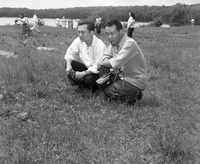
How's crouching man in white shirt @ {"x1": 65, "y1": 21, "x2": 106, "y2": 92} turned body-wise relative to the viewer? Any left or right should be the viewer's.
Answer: facing the viewer and to the left of the viewer

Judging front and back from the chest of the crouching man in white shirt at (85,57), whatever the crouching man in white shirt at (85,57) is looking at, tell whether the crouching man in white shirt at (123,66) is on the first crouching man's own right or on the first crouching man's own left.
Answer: on the first crouching man's own left
